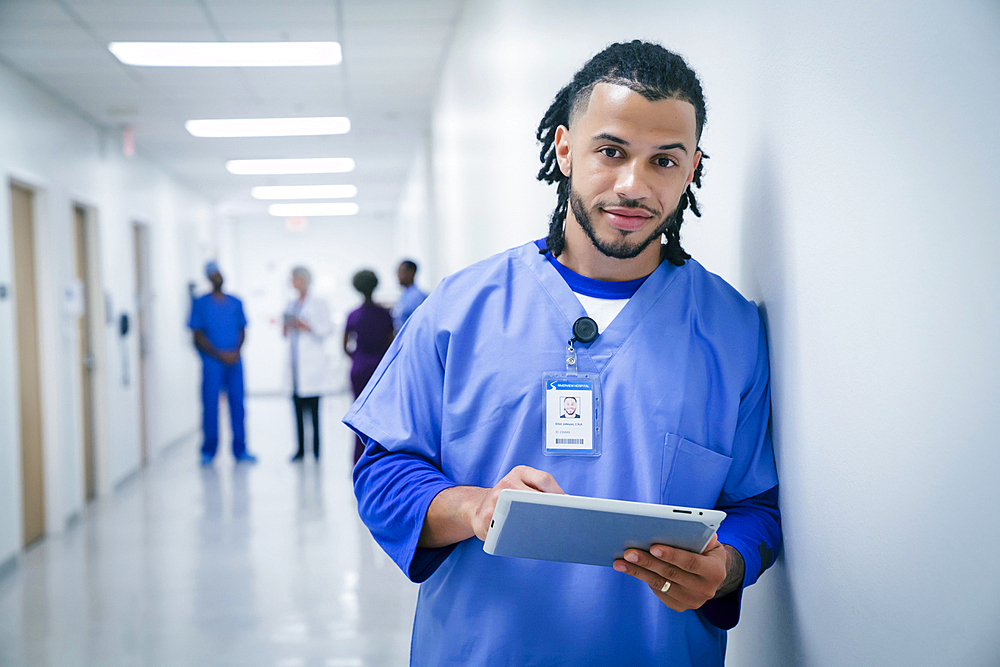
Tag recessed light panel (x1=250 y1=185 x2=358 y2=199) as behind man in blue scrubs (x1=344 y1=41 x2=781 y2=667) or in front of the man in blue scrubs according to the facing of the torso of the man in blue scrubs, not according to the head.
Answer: behind

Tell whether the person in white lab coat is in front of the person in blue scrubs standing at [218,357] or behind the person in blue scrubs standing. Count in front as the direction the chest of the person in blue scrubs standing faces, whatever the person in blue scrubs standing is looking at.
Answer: in front

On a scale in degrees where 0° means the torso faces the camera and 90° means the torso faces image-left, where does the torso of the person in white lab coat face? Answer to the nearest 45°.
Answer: approximately 45°

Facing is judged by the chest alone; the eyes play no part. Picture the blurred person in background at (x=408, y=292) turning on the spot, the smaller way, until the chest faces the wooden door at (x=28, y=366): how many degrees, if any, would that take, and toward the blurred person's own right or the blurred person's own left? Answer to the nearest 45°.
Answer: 0° — they already face it

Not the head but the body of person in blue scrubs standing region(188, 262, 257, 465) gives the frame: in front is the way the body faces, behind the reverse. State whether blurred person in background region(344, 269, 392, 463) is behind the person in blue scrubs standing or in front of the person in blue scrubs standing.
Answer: in front

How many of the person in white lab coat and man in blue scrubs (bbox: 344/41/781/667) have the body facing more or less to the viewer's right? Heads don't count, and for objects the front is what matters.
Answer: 0

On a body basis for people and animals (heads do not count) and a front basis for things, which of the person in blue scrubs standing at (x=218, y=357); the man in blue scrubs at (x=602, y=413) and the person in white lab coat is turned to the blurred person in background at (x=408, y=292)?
the person in blue scrubs standing

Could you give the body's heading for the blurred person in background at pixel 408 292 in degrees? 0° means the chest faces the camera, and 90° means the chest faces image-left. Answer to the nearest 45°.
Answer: approximately 45°
